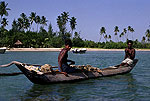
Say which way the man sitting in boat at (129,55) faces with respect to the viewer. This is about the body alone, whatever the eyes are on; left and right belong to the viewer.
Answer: facing the viewer and to the left of the viewer

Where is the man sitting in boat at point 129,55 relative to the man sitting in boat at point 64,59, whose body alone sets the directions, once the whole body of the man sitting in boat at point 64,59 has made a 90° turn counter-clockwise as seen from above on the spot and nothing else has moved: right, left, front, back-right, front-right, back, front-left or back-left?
front-right

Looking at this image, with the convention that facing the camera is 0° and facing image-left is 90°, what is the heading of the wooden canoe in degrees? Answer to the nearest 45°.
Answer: approximately 90°

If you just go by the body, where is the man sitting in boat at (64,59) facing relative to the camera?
to the viewer's right
